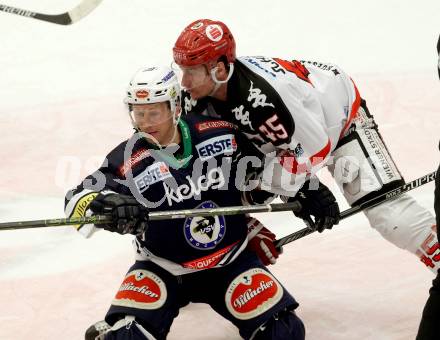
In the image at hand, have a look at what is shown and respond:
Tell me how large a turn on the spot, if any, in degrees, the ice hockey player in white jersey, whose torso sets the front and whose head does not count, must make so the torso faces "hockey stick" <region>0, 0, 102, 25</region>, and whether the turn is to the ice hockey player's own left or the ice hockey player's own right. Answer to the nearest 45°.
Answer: approximately 45° to the ice hockey player's own right

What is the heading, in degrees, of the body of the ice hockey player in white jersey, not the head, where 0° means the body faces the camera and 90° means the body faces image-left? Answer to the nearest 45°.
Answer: approximately 90°

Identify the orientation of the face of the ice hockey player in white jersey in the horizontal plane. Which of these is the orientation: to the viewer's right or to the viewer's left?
to the viewer's left

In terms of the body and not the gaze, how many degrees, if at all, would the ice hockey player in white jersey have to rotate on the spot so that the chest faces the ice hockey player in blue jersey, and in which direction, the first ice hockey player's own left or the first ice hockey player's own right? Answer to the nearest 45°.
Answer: approximately 45° to the first ice hockey player's own left

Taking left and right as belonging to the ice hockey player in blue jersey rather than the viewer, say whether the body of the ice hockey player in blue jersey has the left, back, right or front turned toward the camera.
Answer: front

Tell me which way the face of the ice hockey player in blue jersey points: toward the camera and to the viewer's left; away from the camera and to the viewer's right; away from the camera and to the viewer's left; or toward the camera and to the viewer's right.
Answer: toward the camera and to the viewer's left

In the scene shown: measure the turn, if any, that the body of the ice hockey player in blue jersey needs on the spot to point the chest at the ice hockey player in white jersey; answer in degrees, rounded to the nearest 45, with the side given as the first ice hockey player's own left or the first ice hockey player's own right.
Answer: approximately 135° to the first ice hockey player's own left

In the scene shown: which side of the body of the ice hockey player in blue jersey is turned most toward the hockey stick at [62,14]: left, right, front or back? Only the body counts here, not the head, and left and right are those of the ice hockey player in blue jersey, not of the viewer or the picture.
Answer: back
